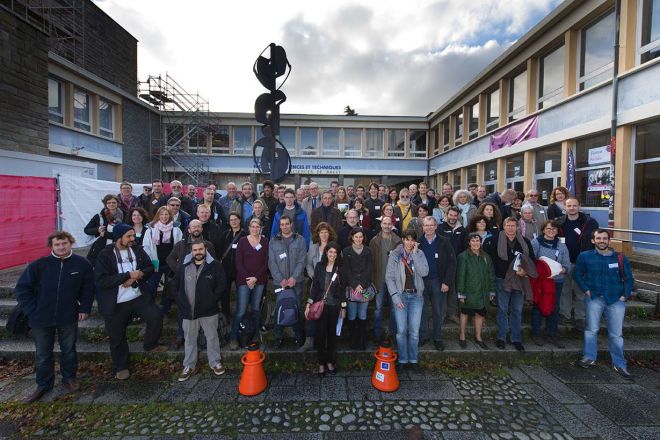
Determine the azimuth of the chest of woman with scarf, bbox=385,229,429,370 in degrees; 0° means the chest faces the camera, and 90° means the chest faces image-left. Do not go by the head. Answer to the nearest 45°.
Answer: approximately 0°

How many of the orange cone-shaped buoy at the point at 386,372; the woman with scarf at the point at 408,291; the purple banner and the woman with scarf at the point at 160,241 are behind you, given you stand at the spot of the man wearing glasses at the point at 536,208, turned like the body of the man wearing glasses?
1

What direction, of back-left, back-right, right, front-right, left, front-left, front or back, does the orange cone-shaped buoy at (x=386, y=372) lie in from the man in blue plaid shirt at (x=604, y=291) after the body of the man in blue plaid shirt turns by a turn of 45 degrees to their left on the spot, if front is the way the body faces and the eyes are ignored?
right

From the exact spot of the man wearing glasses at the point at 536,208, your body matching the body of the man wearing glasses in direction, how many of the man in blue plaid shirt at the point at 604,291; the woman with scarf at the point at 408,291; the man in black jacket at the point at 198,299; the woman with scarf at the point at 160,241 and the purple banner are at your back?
1

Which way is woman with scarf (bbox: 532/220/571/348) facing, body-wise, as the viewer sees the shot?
toward the camera

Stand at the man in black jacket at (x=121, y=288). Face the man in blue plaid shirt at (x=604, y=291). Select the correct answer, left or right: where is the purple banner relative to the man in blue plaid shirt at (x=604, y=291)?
left

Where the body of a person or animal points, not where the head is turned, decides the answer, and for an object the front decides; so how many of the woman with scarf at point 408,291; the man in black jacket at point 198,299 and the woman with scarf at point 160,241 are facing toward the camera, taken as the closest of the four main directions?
3

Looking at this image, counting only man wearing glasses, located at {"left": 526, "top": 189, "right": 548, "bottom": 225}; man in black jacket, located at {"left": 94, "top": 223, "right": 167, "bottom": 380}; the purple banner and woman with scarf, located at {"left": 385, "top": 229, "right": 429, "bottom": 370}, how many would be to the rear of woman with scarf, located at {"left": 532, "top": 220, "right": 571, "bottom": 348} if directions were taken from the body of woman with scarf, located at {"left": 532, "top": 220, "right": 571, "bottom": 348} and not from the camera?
2

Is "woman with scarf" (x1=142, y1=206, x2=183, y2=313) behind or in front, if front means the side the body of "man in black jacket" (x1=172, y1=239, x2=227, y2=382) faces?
behind

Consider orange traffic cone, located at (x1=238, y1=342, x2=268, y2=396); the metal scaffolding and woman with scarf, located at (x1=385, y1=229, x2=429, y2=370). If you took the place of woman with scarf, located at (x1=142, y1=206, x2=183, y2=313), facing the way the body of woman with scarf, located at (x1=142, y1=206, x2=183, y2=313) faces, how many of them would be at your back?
1

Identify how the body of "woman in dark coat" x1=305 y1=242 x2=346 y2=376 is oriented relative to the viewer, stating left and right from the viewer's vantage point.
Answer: facing the viewer
